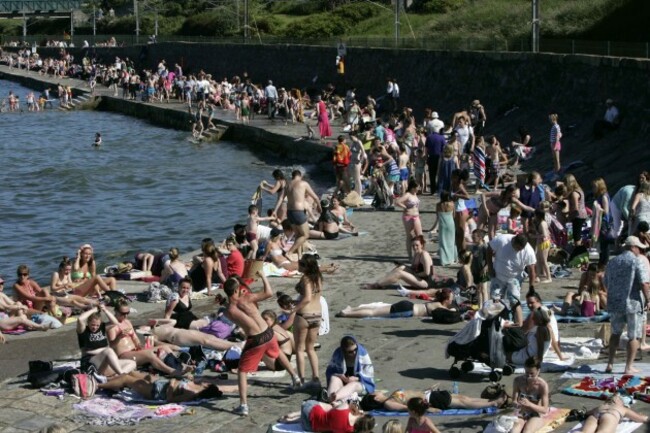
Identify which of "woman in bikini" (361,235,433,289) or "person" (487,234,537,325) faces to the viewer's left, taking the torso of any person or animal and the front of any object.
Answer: the woman in bikini

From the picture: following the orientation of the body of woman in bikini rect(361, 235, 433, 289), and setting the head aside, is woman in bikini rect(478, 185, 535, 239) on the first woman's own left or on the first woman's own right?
on the first woman's own right

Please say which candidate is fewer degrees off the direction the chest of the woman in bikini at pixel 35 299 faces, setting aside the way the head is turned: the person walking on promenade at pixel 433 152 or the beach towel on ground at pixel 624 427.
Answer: the beach towel on ground

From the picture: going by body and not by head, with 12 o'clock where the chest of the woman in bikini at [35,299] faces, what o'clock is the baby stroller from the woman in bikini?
The baby stroller is roughly at 12 o'clock from the woman in bikini.

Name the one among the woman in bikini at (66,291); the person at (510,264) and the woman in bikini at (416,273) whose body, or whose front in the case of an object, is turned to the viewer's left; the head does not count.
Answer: the woman in bikini at (416,273)

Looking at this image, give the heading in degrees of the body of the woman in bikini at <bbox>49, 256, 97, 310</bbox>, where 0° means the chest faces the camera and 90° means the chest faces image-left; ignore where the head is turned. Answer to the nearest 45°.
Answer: approximately 315°

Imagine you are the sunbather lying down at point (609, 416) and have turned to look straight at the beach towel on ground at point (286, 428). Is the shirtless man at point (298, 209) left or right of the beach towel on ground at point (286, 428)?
right

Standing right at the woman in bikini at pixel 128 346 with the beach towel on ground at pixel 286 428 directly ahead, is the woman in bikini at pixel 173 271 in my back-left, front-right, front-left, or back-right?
back-left

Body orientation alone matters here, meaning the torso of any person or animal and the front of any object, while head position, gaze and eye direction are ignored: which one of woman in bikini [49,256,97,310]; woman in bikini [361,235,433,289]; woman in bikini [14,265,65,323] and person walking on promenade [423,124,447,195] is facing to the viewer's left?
woman in bikini [361,235,433,289]
